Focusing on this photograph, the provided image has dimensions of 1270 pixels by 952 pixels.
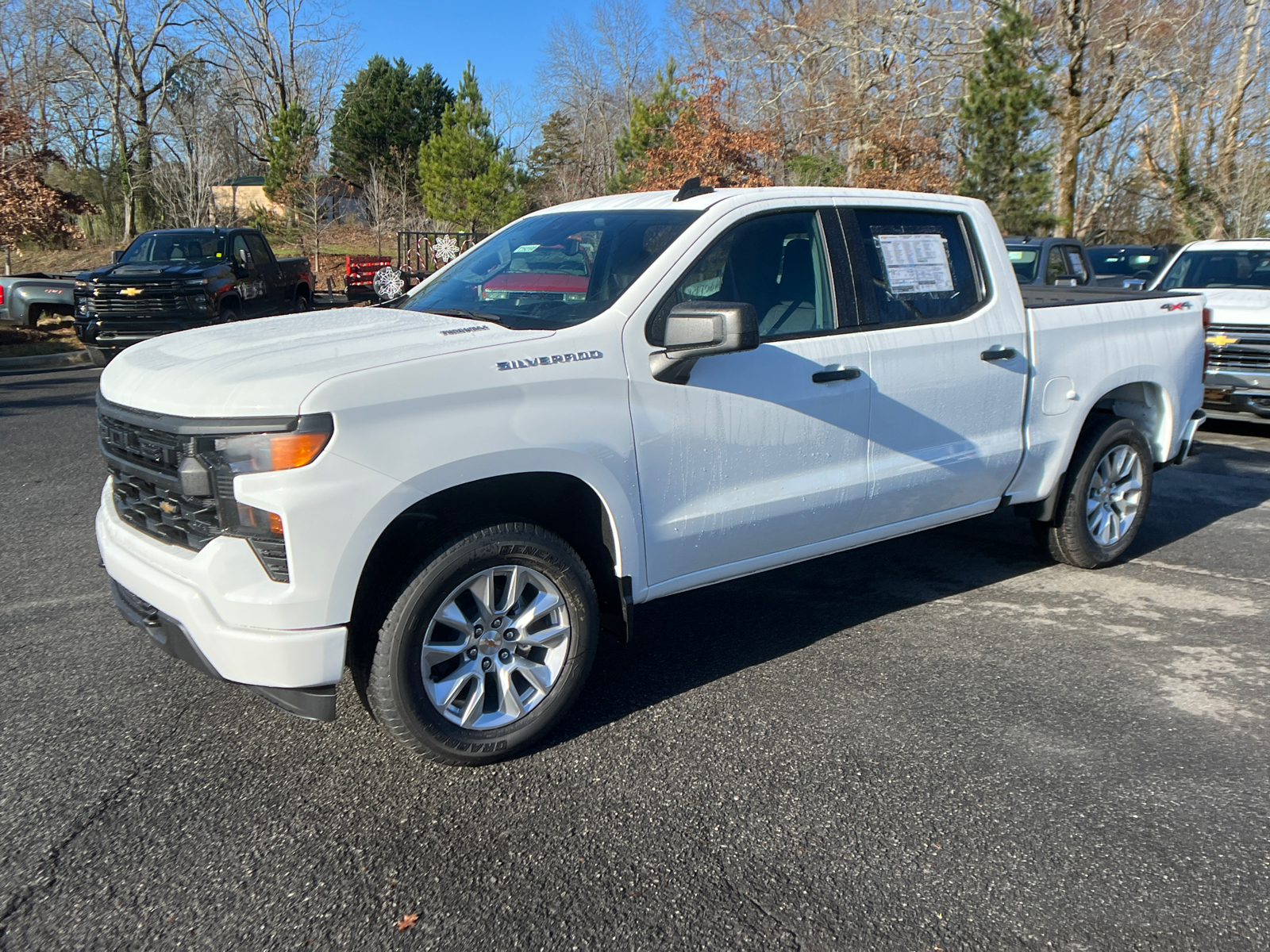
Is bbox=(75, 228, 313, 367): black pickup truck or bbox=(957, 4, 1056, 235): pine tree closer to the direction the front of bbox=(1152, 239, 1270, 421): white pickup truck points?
the black pickup truck

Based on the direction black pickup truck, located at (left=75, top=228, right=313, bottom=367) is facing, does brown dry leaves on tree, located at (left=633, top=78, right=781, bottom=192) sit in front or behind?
behind

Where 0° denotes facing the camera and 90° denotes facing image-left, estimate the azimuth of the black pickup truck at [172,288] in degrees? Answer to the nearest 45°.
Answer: approximately 45°

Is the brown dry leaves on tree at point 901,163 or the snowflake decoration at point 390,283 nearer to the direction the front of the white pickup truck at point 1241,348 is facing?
the snowflake decoration

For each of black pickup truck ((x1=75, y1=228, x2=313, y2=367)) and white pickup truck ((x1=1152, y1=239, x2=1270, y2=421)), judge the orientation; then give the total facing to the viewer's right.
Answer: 0

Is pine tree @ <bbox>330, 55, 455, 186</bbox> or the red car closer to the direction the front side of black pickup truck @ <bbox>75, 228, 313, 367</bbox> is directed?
the red car

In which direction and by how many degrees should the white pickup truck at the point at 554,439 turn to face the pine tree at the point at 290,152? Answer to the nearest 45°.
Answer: approximately 135° to its right

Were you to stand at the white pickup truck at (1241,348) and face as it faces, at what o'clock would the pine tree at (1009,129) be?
The pine tree is roughly at 4 o'clock from the white pickup truck.
